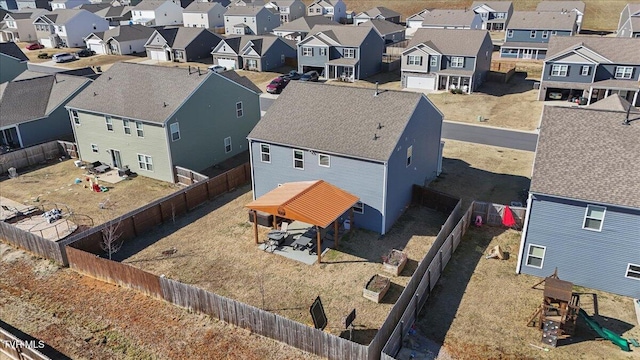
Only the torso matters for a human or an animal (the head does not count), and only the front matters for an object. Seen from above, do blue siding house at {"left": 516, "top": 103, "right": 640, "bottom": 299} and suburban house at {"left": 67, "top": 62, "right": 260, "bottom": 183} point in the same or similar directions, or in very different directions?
same or similar directions

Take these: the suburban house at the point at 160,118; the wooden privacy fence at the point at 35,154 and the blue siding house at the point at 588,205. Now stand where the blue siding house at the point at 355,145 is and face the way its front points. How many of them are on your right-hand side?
1

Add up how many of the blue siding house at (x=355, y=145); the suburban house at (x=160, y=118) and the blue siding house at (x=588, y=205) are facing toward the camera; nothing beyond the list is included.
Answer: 0

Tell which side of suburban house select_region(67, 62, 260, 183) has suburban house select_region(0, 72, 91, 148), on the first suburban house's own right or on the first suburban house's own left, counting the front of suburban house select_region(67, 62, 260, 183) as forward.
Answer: on the first suburban house's own left

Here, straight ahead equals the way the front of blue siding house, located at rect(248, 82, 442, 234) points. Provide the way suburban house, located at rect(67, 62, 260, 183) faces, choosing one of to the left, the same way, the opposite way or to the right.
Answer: the same way

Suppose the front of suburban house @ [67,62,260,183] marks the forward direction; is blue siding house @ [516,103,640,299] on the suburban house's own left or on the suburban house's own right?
on the suburban house's own right

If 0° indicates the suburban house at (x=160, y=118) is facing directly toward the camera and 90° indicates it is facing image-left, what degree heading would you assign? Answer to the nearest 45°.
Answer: approximately 225°

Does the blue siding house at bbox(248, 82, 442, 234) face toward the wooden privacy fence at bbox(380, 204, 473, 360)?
no

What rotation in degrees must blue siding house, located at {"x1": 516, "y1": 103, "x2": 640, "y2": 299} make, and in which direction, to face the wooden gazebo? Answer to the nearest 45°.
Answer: approximately 90° to its left

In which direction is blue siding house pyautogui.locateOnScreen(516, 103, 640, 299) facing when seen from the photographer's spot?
facing away from the viewer

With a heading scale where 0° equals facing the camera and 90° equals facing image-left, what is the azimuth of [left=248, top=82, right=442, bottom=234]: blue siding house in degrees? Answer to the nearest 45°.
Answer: approximately 225°

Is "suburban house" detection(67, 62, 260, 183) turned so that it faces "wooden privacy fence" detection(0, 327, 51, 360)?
no

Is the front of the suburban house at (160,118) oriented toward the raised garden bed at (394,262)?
no

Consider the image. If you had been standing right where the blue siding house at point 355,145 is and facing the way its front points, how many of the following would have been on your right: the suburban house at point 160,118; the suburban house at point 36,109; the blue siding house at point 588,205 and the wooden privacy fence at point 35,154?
1

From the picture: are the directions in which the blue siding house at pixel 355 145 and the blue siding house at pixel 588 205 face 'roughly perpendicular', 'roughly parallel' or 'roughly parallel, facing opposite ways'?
roughly parallel

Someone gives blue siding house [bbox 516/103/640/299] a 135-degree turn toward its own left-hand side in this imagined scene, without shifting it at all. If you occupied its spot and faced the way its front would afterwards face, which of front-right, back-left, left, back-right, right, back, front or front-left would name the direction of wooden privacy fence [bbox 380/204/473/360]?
front

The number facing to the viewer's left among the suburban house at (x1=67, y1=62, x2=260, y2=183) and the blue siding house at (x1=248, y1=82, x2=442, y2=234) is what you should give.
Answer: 0

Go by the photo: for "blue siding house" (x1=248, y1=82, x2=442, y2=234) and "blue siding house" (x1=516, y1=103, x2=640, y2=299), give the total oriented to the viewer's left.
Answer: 0
